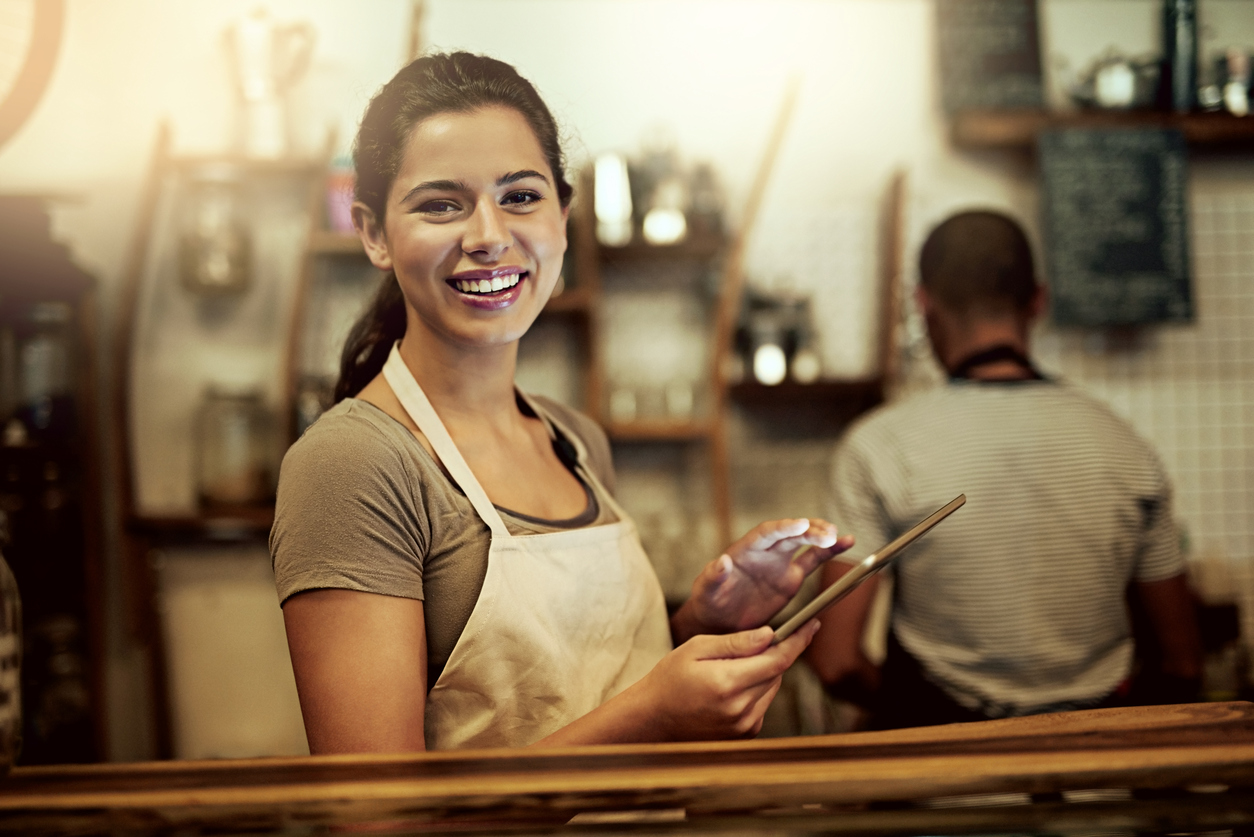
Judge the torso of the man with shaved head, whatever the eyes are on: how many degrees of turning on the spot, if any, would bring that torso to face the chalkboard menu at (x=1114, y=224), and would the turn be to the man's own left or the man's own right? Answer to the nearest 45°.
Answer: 0° — they already face it

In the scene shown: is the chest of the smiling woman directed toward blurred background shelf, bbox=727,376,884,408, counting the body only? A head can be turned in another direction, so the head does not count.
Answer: no

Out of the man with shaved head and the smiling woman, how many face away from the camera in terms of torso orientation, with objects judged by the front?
1

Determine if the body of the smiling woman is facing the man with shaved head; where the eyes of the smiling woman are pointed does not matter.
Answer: no

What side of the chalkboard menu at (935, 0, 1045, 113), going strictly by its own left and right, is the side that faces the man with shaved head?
front

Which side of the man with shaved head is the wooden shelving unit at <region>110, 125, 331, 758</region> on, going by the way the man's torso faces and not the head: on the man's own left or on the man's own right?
on the man's own left

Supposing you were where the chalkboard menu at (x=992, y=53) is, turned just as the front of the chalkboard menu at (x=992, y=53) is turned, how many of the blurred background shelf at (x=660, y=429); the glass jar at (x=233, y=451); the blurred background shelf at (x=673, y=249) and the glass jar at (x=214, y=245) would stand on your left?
0

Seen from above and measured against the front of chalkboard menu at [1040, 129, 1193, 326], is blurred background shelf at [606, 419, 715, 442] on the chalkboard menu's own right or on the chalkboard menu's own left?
on the chalkboard menu's own right

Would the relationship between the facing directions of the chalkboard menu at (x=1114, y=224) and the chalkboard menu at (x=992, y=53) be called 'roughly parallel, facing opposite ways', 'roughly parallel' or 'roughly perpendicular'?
roughly parallel

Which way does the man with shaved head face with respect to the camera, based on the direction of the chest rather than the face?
away from the camera

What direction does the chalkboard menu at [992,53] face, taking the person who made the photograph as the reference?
facing the viewer

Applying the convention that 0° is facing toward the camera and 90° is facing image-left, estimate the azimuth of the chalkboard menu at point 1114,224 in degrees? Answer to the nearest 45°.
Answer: approximately 0°

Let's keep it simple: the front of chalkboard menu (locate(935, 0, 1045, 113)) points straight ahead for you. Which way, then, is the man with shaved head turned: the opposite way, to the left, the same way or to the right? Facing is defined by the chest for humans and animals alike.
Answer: the opposite way

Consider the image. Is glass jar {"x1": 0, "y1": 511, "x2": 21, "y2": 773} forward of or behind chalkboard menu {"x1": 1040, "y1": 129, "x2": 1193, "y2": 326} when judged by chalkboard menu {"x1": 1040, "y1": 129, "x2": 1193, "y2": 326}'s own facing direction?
forward

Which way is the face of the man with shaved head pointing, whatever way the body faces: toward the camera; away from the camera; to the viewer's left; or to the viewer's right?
away from the camera
